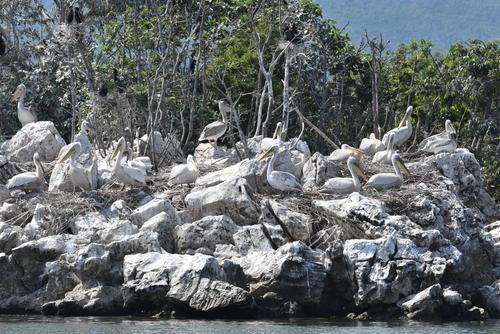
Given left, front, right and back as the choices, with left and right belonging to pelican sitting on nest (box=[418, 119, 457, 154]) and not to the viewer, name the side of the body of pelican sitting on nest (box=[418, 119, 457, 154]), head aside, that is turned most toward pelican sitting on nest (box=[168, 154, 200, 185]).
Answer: back

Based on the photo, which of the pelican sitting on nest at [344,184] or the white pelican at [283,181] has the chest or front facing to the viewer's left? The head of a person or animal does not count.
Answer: the white pelican

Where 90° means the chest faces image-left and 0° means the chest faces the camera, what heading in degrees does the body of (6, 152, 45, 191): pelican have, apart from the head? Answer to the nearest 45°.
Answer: approximately 270°

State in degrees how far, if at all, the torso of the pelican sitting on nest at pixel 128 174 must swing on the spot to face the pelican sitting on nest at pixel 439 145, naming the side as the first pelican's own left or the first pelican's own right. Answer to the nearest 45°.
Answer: approximately 180°

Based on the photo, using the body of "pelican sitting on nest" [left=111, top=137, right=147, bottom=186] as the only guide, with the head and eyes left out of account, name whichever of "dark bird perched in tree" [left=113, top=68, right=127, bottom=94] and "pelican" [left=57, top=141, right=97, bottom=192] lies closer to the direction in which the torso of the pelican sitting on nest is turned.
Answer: the pelican

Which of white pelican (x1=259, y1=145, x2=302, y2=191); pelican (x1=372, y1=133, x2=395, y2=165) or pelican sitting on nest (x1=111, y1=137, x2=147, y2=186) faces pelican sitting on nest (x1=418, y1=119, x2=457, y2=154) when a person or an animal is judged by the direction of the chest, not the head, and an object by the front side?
the pelican

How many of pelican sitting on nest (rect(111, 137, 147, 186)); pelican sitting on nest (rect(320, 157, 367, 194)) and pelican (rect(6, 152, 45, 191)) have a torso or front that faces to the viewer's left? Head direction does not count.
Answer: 1

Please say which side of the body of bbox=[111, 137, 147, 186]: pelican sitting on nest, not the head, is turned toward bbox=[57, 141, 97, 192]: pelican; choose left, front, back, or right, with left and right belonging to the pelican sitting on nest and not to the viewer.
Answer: front

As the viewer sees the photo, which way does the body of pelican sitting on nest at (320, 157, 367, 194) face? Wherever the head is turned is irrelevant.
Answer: to the viewer's right
